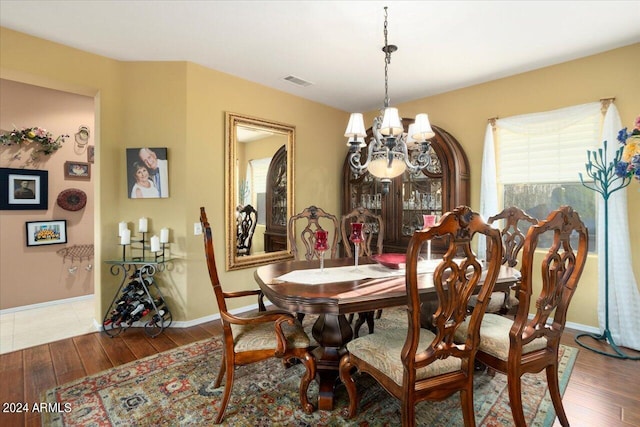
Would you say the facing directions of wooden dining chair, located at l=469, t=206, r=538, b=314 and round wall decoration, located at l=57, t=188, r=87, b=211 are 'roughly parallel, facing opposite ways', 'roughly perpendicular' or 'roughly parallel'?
roughly perpendicular

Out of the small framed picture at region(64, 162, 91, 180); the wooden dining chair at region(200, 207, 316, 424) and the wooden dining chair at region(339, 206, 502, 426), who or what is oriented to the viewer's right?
the wooden dining chair at region(200, 207, 316, 424)

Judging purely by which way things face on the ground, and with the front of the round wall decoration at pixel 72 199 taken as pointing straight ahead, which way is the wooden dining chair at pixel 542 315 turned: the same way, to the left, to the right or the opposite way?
the opposite way

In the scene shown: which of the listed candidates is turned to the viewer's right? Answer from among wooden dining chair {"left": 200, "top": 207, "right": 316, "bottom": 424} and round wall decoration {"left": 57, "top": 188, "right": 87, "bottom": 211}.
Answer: the wooden dining chair

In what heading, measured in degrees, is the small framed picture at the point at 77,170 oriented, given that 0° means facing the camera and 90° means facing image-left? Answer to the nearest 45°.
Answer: approximately 0°

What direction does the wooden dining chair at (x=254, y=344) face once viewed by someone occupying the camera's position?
facing to the right of the viewer

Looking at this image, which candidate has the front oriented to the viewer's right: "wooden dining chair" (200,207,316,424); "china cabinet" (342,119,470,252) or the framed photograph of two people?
the wooden dining chair

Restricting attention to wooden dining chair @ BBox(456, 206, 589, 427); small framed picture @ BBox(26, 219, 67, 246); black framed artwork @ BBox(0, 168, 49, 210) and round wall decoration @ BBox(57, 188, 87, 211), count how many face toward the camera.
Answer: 3

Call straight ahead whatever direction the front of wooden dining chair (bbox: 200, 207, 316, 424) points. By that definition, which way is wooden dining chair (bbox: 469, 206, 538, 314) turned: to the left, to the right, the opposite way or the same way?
the opposite way

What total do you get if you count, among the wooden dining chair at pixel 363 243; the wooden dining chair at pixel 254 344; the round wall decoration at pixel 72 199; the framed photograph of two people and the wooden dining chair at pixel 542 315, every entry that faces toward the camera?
3

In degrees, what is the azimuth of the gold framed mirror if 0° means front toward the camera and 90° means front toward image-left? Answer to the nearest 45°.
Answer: approximately 315°

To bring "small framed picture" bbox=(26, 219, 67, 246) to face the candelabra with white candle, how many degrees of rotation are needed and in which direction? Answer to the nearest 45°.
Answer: approximately 45° to its left
